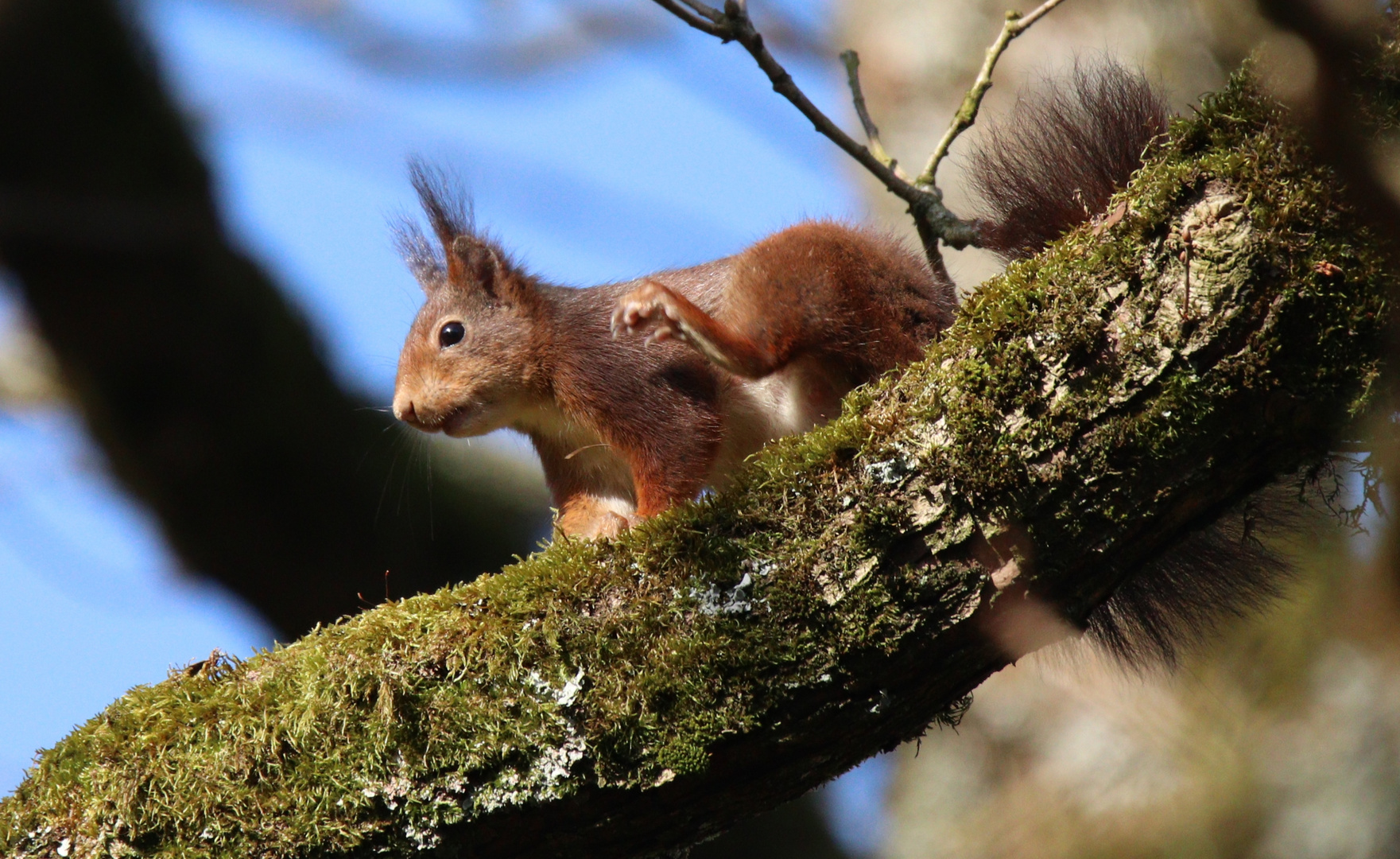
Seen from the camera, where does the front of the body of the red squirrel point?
to the viewer's left

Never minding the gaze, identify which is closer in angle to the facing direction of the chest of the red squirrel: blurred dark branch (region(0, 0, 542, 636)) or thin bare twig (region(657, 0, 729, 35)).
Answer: the blurred dark branch
